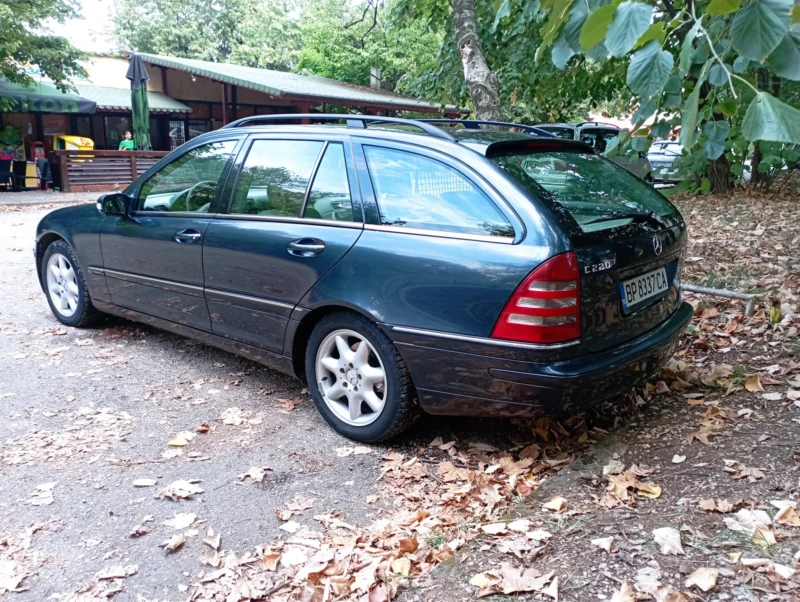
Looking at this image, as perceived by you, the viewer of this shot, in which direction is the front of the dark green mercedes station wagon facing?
facing away from the viewer and to the left of the viewer

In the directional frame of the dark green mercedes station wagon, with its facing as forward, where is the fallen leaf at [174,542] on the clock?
The fallen leaf is roughly at 9 o'clock from the dark green mercedes station wagon.

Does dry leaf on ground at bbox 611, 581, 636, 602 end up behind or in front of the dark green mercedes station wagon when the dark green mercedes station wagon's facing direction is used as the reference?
behind

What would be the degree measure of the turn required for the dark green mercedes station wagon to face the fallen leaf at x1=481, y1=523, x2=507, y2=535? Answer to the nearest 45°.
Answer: approximately 135° to its left

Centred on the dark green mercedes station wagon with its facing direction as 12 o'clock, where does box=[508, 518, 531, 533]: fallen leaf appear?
The fallen leaf is roughly at 7 o'clock from the dark green mercedes station wagon.

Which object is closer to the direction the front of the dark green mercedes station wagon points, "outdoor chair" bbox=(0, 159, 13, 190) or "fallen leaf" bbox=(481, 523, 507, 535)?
the outdoor chair

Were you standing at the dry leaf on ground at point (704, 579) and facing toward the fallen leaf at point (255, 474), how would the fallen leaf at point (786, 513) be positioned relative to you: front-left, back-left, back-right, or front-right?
back-right

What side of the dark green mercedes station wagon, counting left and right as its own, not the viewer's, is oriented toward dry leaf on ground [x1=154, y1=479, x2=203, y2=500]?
left

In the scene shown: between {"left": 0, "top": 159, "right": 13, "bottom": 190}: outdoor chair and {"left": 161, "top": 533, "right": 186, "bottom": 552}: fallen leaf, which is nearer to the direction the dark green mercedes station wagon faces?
the outdoor chair

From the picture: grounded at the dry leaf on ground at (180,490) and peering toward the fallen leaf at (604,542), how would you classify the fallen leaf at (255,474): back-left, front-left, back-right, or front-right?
front-left

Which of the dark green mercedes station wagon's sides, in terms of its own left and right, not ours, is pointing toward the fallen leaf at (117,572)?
left

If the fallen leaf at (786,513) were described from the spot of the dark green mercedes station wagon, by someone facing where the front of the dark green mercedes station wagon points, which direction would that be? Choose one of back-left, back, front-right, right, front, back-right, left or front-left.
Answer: back

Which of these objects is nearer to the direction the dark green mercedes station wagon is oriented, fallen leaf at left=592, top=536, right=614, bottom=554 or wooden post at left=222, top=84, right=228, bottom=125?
the wooden post

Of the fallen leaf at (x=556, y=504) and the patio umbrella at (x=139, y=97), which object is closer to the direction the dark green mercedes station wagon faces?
the patio umbrella

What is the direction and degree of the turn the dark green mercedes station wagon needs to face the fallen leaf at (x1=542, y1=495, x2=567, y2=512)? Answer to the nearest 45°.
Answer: approximately 180°

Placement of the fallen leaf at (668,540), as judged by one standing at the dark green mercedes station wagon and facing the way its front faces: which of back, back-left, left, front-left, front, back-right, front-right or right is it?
back

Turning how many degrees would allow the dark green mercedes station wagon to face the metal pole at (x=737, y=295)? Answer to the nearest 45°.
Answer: approximately 90° to its right

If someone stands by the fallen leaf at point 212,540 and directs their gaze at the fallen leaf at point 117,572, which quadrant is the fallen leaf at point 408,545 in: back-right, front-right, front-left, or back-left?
back-left
